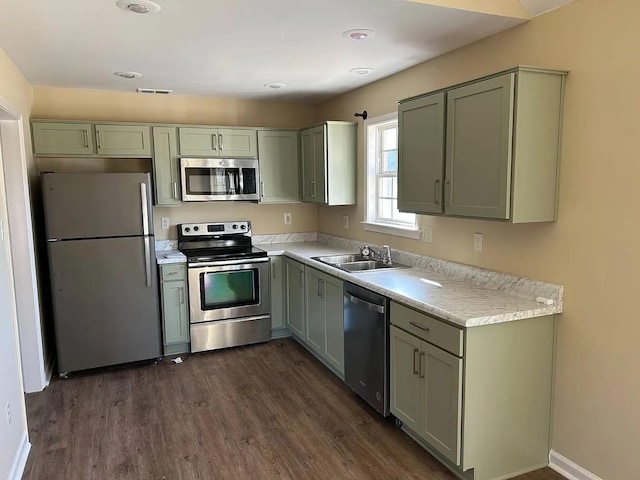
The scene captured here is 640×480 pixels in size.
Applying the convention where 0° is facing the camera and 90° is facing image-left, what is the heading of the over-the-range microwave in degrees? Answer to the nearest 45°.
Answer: approximately 0°

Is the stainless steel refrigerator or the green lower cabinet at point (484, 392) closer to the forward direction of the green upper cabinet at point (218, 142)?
the green lower cabinet

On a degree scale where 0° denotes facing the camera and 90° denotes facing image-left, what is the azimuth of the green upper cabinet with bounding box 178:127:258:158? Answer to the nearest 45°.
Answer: approximately 0°

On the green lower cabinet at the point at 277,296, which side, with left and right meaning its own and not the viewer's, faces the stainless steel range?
right

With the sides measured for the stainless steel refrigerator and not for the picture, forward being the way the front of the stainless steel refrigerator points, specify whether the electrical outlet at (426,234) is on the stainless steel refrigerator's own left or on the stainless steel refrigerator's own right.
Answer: on the stainless steel refrigerator's own left

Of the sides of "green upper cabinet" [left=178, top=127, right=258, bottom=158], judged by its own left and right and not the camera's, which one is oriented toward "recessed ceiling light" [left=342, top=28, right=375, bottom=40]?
front

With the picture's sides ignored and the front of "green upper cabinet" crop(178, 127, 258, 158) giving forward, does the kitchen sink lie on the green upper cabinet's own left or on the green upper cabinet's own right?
on the green upper cabinet's own left

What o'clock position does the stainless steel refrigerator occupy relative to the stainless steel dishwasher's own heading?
The stainless steel refrigerator is roughly at 2 o'clock from the stainless steel dishwasher.
